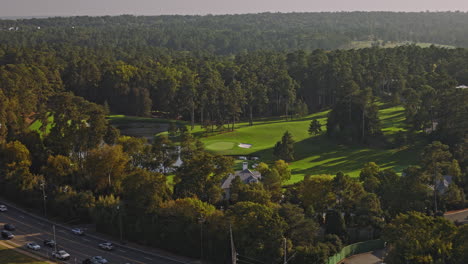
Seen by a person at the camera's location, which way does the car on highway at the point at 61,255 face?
facing the viewer and to the right of the viewer

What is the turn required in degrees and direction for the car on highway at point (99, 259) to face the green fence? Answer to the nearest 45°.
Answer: approximately 45° to its left

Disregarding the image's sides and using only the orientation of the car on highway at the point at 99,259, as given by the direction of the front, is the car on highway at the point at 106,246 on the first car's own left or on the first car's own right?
on the first car's own left

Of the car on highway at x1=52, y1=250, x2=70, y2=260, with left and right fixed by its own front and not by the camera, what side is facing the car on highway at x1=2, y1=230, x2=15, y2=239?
back

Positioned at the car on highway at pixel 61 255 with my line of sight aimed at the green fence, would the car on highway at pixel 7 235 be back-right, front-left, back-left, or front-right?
back-left

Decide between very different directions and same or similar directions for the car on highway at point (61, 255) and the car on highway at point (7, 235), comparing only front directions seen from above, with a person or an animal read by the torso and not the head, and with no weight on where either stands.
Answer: same or similar directions

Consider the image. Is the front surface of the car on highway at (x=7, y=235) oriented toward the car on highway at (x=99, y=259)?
yes

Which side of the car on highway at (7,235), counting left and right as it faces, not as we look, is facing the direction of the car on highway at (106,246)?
front

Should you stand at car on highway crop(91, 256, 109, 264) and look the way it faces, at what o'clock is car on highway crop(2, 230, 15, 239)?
car on highway crop(2, 230, 15, 239) is roughly at 6 o'clock from car on highway crop(91, 256, 109, 264).

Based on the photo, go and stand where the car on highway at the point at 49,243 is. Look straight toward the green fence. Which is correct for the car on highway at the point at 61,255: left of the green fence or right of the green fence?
right

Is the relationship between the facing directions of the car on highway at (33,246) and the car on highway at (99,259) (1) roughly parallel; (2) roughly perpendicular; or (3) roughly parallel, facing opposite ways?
roughly parallel

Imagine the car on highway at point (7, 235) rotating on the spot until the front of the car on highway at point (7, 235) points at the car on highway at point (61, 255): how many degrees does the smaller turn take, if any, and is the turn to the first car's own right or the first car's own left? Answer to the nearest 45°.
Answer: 0° — it already faces it

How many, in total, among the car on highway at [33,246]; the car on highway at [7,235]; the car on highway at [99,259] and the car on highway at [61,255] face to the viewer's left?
0
